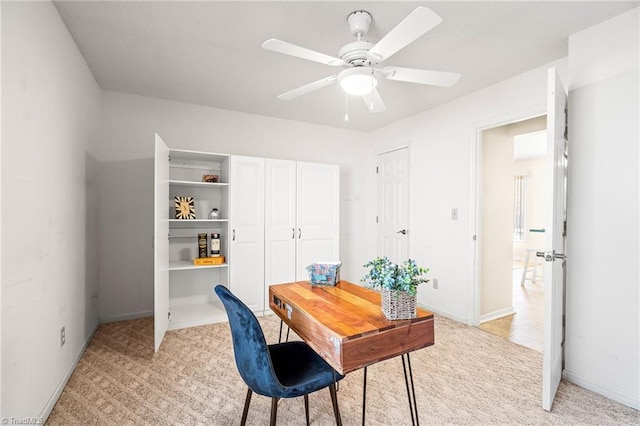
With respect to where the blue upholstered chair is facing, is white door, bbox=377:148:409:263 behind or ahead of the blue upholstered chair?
ahead

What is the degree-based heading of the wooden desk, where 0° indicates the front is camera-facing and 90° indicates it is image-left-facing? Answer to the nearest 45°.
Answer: approximately 45°

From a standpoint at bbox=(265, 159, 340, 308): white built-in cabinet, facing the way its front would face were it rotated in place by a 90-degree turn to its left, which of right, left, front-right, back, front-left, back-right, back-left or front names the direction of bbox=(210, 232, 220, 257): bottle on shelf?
back-left

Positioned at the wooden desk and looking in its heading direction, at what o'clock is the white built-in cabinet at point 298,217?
The white built-in cabinet is roughly at 4 o'clock from the wooden desk.

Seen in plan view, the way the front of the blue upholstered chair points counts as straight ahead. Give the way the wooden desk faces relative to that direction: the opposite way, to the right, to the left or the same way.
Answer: the opposite way

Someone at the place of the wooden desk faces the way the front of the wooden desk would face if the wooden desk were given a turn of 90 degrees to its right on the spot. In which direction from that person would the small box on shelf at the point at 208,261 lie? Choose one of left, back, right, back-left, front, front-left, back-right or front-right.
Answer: front

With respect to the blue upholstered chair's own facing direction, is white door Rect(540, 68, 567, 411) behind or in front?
in front

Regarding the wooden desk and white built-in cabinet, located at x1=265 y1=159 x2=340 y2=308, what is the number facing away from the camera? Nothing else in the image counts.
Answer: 0

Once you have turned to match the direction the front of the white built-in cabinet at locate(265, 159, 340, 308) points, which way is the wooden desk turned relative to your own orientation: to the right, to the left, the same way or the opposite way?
to the right

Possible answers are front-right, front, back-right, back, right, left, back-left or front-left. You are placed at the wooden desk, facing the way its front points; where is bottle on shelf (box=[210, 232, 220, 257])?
right

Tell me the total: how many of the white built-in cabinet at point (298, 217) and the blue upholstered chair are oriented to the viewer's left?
0

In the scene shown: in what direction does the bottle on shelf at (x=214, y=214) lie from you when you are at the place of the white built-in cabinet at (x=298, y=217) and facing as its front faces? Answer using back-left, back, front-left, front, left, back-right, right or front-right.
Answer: back-right

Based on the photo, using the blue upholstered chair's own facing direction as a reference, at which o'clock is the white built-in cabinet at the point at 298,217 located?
The white built-in cabinet is roughly at 11 o'clock from the blue upholstered chair.
